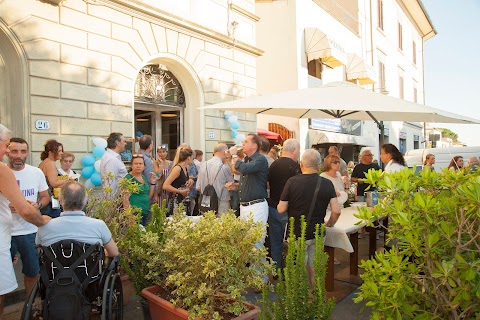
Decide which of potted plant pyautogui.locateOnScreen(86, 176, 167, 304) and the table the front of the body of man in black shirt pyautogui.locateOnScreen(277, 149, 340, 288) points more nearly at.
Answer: the table

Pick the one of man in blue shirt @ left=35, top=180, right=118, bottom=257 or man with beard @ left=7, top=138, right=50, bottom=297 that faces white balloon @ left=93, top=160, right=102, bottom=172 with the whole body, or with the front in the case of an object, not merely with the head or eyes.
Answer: the man in blue shirt

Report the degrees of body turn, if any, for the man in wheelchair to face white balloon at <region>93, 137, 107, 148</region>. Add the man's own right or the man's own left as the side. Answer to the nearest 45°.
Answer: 0° — they already face it

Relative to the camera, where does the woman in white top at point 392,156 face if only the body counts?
to the viewer's left

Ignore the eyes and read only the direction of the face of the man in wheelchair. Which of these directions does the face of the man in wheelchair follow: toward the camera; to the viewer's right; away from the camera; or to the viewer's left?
away from the camera

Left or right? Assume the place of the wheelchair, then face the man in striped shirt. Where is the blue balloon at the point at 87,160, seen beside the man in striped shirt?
left

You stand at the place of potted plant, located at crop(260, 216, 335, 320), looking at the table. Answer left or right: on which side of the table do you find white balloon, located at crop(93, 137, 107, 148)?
left

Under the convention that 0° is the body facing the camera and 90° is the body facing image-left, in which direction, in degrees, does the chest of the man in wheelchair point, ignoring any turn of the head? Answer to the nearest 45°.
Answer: approximately 180°

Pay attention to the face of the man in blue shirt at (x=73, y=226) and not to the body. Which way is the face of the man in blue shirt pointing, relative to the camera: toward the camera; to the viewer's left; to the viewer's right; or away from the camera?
away from the camera
